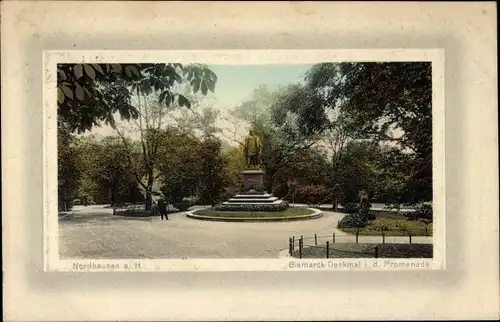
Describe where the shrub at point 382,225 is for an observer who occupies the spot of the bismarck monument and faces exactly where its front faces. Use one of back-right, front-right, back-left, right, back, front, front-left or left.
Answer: left

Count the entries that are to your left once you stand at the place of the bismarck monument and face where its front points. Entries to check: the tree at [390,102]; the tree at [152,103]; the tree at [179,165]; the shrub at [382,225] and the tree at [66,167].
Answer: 2

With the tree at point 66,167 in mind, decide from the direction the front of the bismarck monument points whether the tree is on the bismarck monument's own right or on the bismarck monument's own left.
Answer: on the bismarck monument's own right

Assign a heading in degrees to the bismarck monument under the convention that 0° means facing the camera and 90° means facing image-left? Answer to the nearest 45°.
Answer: approximately 0°

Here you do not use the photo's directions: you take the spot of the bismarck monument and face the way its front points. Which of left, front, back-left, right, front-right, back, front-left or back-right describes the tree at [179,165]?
right
